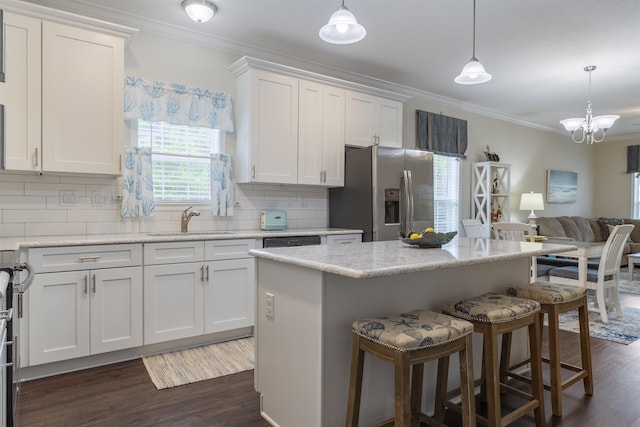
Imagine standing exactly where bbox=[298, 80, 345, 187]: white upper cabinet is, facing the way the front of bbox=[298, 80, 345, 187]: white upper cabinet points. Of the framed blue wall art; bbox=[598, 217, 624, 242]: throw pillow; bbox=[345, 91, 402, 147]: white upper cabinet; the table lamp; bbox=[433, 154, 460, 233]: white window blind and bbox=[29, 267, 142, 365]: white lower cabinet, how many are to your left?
5

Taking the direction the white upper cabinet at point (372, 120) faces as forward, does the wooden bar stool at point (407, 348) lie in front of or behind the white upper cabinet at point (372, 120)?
in front

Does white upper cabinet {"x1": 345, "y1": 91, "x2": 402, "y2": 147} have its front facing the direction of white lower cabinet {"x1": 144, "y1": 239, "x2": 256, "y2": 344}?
no

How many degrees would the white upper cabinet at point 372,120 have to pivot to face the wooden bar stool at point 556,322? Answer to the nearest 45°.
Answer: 0° — it already faces it

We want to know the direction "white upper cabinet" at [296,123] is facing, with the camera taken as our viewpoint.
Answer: facing the viewer and to the right of the viewer

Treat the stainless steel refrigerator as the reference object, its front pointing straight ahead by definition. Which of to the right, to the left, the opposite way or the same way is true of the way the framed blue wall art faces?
the same way

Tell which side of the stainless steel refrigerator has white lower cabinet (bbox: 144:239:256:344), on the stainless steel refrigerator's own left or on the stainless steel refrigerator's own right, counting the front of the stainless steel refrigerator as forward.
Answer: on the stainless steel refrigerator's own right

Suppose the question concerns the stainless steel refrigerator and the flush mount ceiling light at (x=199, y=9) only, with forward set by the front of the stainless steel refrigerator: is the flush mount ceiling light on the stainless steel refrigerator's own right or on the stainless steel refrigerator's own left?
on the stainless steel refrigerator's own right

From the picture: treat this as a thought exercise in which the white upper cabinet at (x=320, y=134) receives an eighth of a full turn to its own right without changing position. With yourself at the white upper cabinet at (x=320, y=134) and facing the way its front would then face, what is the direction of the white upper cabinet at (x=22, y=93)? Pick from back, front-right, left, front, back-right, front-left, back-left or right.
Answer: front-right

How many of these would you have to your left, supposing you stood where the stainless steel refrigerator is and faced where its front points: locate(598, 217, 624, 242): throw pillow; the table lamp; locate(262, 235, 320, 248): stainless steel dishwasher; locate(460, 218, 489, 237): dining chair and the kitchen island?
3

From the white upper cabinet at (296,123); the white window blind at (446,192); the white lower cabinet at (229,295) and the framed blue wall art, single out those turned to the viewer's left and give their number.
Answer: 0
